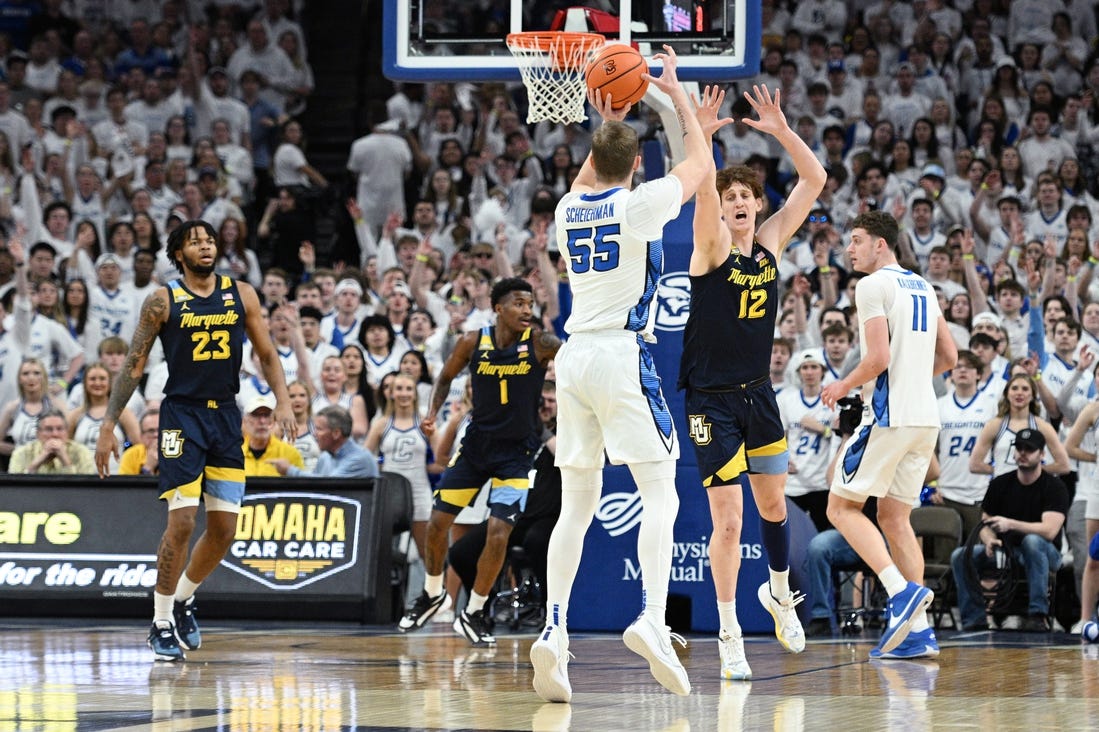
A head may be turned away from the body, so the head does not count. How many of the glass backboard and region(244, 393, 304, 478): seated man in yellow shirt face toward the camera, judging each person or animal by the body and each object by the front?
2

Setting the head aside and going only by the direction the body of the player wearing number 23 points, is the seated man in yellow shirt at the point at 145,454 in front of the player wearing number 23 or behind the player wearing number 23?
behind

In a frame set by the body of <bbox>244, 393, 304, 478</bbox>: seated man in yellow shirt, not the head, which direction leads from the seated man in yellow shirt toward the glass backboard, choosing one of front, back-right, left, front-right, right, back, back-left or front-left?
front-left

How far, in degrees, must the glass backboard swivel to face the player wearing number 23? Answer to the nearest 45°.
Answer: approximately 45° to its right

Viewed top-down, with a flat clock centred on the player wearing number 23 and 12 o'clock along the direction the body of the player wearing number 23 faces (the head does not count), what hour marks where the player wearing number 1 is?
The player wearing number 1 is roughly at 8 o'clock from the player wearing number 23.

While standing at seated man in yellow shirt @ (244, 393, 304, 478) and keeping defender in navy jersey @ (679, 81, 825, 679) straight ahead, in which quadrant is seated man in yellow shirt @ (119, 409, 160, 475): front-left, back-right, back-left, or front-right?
back-right

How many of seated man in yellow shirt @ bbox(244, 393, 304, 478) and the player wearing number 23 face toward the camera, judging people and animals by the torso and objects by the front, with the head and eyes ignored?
2

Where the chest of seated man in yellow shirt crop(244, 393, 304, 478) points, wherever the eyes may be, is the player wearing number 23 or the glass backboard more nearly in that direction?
the player wearing number 23

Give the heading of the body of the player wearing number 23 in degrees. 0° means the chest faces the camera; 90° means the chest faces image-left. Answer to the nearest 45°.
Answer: approximately 0°

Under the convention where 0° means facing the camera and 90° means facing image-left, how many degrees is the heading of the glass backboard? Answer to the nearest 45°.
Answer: approximately 0°
